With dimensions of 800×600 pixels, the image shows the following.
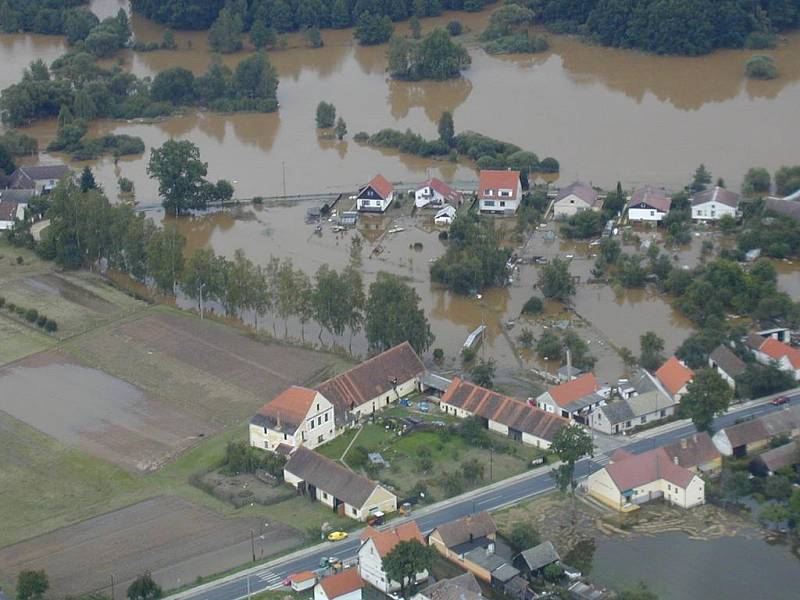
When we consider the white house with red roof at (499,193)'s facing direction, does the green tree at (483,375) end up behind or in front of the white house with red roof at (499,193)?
in front

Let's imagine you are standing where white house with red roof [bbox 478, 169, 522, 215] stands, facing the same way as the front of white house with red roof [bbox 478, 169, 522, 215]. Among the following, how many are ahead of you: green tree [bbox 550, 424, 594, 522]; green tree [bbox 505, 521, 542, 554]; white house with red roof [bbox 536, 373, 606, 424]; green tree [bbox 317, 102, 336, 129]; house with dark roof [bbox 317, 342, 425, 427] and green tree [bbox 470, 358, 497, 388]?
5

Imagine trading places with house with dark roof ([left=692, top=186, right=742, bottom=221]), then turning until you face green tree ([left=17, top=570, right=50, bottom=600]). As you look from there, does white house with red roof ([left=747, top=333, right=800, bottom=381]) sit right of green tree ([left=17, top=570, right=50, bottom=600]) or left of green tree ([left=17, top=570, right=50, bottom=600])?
left

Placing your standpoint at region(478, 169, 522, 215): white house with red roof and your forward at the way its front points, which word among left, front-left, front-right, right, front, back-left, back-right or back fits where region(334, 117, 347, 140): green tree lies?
back-right

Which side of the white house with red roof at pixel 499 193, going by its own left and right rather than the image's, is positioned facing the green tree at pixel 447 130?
back

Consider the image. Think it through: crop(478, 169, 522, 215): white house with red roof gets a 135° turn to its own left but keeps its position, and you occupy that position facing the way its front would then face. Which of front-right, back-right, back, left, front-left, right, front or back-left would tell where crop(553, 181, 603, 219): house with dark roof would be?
front-right

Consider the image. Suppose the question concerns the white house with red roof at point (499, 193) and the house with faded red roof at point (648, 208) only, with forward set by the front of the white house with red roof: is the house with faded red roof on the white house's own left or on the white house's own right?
on the white house's own left

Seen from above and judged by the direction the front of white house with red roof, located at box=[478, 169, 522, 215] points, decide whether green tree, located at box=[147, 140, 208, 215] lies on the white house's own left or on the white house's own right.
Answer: on the white house's own right

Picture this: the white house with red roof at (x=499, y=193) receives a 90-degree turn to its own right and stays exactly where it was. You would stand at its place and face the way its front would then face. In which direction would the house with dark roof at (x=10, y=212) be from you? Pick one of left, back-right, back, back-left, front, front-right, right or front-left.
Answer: front

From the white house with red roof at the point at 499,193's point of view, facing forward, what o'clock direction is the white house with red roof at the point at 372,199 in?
the white house with red roof at the point at 372,199 is roughly at 3 o'clock from the white house with red roof at the point at 499,193.

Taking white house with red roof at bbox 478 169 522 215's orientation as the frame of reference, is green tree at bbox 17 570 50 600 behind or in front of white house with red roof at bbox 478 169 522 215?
in front

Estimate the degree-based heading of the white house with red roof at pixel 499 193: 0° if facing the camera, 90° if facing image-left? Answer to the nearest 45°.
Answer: approximately 0°

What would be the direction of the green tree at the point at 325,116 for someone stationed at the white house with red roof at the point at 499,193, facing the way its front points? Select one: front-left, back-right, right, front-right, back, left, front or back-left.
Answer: back-right

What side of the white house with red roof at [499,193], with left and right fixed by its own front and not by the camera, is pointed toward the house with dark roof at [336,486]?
front
